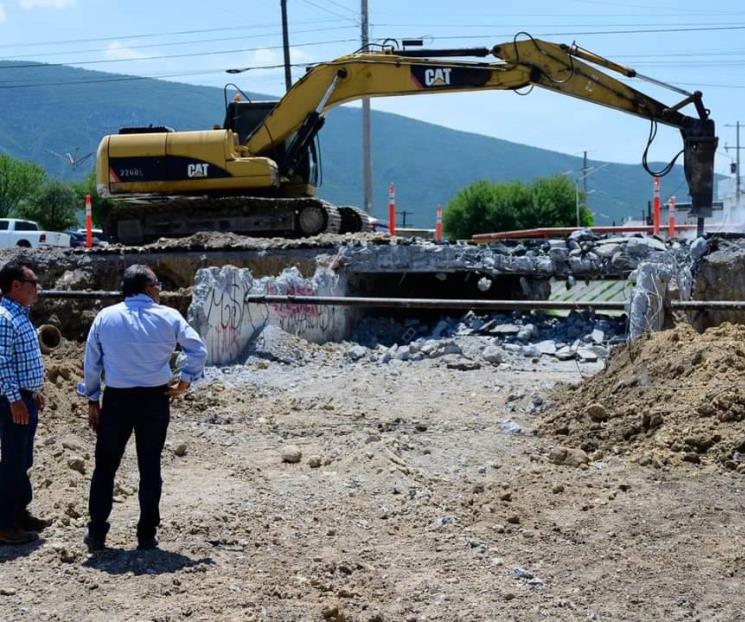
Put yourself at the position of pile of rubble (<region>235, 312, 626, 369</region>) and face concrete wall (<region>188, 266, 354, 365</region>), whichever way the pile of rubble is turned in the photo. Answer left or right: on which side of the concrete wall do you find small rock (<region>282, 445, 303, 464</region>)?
left

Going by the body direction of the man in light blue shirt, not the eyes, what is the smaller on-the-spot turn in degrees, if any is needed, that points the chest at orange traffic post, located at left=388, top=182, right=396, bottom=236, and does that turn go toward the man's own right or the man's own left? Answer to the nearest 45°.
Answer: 0° — they already face it

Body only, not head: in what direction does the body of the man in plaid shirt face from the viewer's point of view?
to the viewer's right

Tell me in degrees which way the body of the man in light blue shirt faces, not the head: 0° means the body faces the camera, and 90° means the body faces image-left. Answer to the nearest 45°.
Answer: approximately 180°

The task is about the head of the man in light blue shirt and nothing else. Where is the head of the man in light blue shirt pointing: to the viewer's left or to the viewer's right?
to the viewer's right

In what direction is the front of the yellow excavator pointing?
to the viewer's right

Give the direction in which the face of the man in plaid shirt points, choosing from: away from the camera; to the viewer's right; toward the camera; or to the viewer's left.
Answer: to the viewer's right

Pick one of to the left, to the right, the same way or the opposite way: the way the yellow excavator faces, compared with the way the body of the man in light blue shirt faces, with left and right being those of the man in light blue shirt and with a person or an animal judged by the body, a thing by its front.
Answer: to the right

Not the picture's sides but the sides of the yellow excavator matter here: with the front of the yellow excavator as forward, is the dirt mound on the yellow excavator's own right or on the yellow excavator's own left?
on the yellow excavator's own right

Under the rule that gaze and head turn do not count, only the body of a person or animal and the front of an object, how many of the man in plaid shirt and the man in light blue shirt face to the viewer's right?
1

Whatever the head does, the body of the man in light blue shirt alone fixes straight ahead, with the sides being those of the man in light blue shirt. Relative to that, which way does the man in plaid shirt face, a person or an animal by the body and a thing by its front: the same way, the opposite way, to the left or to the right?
to the right
